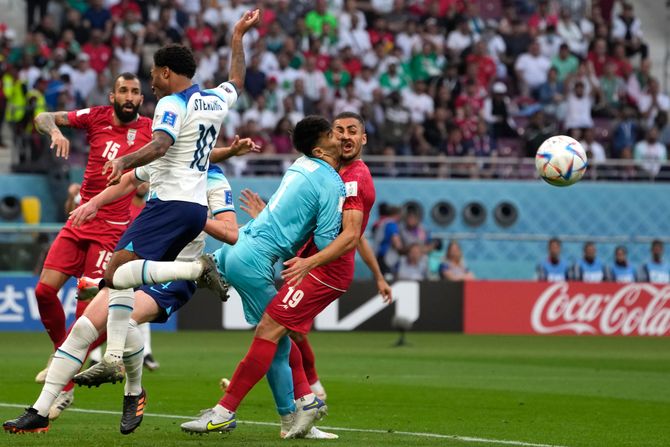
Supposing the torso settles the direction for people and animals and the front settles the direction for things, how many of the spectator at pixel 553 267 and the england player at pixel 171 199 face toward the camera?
1

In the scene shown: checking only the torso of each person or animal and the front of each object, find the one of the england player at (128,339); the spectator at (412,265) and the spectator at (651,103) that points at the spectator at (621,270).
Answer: the spectator at (651,103)

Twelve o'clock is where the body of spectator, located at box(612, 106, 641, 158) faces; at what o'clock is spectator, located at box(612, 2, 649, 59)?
spectator, located at box(612, 2, 649, 59) is roughly at 6 o'clock from spectator, located at box(612, 106, 641, 158).

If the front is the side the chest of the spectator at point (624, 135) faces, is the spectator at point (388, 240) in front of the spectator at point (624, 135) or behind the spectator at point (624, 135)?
in front
